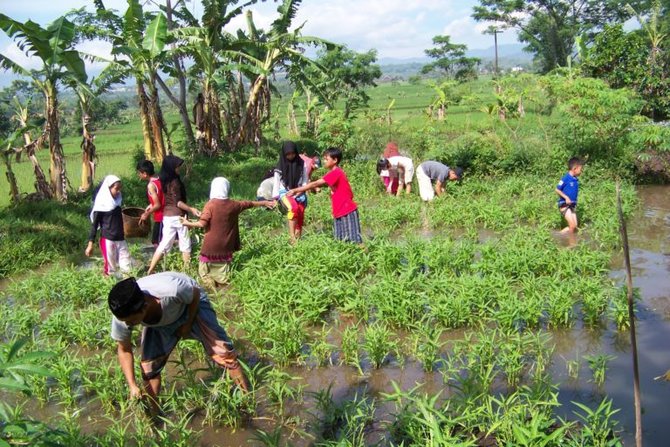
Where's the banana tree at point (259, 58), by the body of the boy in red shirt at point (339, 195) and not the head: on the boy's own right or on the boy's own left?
on the boy's own right

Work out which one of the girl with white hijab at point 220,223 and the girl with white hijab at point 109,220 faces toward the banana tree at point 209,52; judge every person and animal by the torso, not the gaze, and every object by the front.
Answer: the girl with white hijab at point 220,223

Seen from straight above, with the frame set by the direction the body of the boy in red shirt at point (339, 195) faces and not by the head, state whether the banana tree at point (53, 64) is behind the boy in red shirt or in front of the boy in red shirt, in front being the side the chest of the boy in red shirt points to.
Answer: in front

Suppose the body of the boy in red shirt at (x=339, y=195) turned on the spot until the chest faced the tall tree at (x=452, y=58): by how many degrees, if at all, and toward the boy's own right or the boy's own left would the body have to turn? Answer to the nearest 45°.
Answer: approximately 90° to the boy's own right

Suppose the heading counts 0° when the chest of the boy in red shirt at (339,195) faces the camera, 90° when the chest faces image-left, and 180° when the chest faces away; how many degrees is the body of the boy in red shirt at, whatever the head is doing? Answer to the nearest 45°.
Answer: approximately 90°

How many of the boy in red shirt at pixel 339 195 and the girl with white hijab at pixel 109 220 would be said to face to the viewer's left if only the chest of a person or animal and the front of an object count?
1

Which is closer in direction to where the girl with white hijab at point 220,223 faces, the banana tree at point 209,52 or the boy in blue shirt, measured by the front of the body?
the banana tree

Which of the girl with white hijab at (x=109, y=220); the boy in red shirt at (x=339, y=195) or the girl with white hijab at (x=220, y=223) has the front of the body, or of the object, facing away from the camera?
the girl with white hijab at (x=220, y=223)

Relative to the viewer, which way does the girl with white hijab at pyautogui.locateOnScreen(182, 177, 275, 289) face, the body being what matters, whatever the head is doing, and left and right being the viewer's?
facing away from the viewer

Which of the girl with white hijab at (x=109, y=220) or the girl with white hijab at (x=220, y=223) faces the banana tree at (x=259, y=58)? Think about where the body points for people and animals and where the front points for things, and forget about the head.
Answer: the girl with white hijab at (x=220, y=223)

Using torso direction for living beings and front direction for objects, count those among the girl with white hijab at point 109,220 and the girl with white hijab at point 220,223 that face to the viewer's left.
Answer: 0
